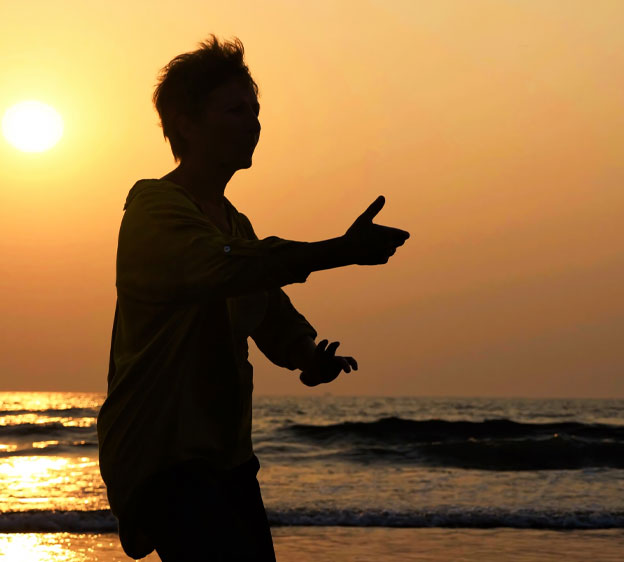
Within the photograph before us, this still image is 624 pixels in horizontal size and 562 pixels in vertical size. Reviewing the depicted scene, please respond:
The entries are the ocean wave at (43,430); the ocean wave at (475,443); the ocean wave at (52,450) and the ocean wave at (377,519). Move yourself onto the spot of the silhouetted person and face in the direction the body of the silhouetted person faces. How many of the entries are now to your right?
0

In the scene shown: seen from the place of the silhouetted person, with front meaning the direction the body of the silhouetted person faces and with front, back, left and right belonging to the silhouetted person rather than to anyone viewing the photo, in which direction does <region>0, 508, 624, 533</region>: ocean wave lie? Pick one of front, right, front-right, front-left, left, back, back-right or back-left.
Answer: back-left

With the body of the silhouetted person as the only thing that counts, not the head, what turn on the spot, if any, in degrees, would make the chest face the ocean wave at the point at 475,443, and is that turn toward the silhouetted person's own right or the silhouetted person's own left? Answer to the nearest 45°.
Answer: approximately 135° to the silhouetted person's own left

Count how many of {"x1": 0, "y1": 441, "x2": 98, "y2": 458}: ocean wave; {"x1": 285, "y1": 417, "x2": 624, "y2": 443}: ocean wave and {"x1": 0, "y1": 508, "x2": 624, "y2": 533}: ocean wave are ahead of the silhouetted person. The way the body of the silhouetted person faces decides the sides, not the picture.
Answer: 0

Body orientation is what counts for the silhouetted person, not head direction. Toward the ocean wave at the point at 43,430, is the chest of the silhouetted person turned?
no

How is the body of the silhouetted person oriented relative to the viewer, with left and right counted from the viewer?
facing the viewer and to the right of the viewer

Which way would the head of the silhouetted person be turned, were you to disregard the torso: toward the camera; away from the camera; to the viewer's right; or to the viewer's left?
to the viewer's right

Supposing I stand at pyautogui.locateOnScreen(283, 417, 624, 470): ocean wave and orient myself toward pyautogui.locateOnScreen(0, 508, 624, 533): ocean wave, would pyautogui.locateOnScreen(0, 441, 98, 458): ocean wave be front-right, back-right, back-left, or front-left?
front-right

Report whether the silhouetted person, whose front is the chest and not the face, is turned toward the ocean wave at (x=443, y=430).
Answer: no
